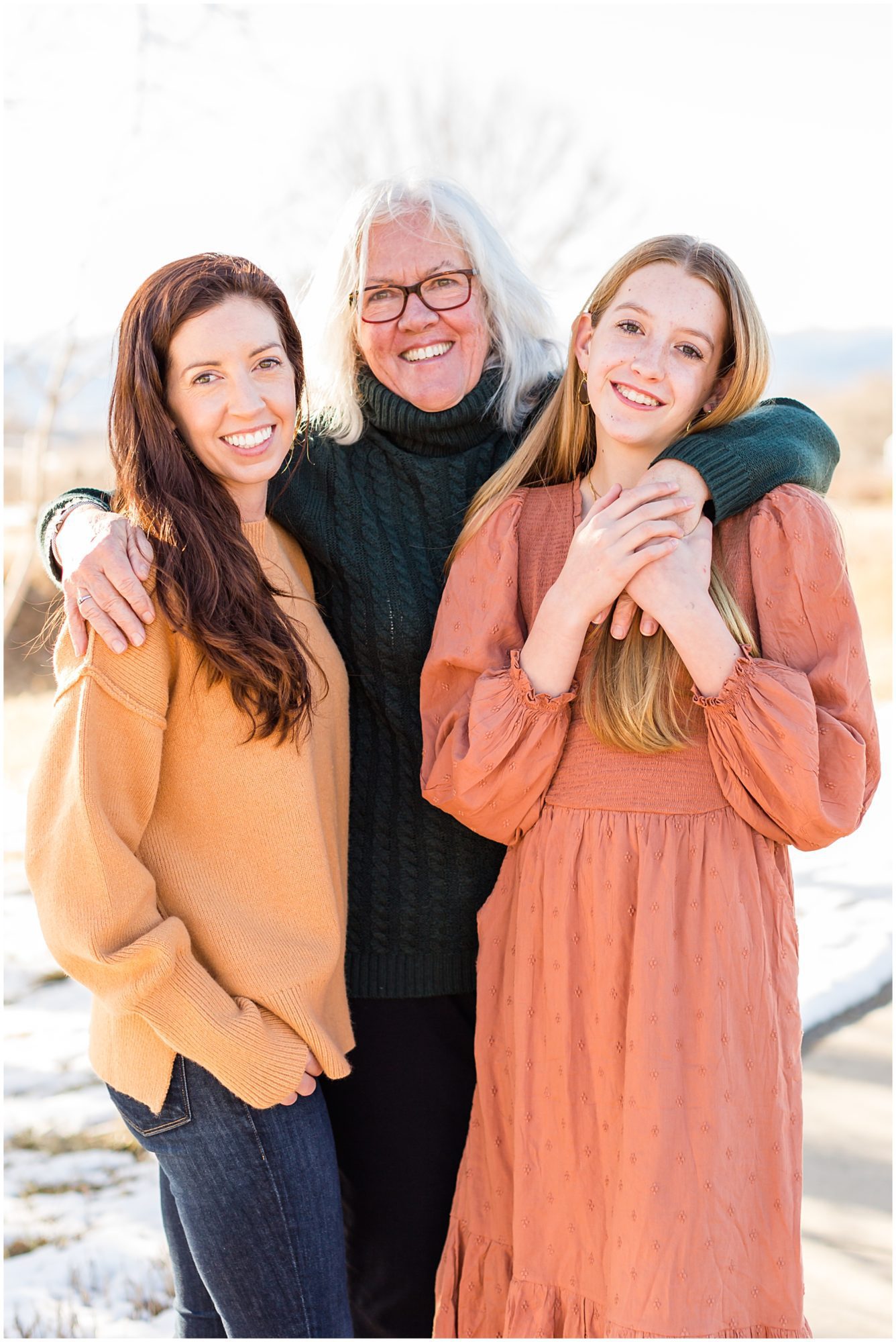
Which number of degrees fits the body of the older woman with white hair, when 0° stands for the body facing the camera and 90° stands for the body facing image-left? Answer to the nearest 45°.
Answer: approximately 0°

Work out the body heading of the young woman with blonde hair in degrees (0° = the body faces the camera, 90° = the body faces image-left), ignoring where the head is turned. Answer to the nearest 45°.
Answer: approximately 0°

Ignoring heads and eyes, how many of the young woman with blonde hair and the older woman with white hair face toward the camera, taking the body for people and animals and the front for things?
2
